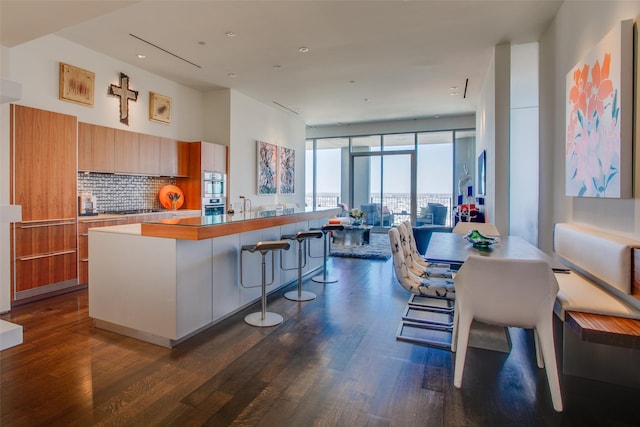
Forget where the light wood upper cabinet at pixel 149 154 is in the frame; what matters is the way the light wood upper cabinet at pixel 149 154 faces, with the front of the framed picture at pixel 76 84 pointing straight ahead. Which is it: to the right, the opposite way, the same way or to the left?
the same way

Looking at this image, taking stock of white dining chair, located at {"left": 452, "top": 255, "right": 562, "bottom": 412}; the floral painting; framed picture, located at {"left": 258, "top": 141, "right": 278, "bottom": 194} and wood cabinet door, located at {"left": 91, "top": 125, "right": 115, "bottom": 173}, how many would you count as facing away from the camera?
1

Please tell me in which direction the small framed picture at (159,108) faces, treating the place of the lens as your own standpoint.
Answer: facing the viewer and to the right of the viewer

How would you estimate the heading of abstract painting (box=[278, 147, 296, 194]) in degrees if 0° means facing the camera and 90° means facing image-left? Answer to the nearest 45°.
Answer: approximately 315°

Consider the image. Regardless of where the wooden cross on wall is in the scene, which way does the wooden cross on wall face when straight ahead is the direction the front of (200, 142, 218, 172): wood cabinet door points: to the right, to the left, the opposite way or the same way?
the same way

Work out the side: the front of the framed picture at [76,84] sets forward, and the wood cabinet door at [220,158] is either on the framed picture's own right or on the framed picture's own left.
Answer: on the framed picture's own left

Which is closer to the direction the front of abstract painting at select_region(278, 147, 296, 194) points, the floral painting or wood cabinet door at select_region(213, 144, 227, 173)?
the floral painting

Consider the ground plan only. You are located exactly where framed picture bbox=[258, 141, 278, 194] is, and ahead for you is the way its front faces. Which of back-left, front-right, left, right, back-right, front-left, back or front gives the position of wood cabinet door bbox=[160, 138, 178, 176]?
right

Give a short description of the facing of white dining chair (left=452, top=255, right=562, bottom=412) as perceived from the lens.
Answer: facing away from the viewer

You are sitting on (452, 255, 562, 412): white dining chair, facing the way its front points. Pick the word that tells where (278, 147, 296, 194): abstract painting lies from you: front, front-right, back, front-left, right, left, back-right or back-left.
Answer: front-left

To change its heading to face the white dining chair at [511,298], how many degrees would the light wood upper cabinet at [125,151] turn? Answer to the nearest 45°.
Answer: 0° — it already faces it

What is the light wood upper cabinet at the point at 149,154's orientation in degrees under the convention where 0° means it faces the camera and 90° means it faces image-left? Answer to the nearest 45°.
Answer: approximately 315°

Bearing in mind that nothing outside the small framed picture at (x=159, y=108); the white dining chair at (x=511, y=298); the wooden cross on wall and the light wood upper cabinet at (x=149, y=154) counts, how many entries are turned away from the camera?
1

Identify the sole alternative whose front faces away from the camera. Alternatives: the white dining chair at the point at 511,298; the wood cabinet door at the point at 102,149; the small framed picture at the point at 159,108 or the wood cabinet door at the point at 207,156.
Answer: the white dining chair
